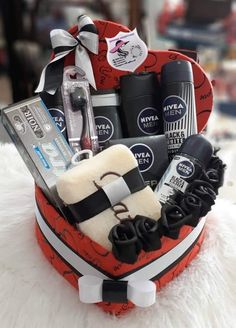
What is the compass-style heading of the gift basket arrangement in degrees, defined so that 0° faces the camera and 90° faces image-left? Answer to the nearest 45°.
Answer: approximately 0°
